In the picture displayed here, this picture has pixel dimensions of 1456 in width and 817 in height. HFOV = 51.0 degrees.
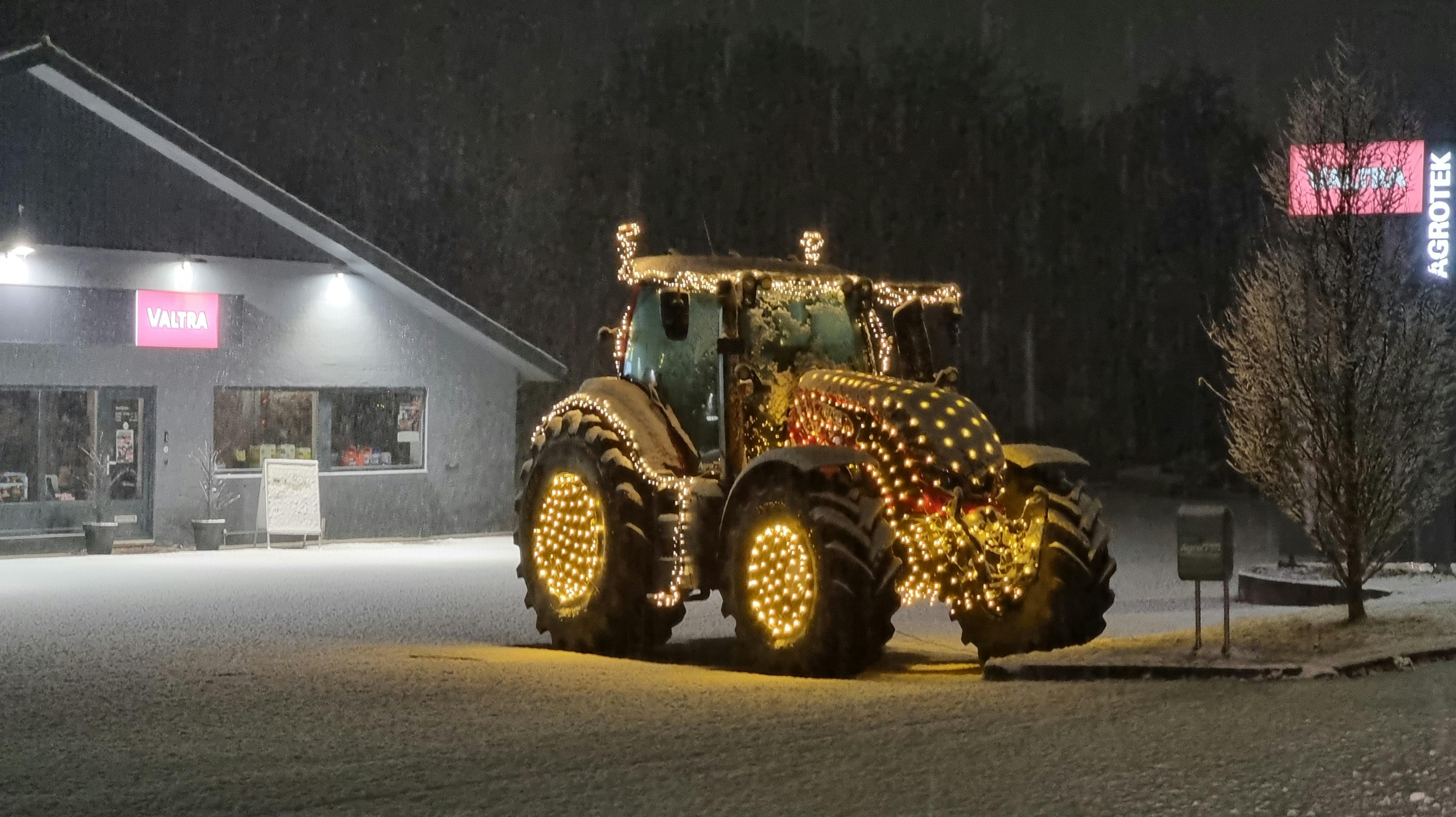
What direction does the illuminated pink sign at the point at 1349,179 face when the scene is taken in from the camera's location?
facing the viewer

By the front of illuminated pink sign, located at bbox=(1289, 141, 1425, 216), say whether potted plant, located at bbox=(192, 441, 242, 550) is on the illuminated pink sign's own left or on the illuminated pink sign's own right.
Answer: on the illuminated pink sign's own right

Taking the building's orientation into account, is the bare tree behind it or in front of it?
in front

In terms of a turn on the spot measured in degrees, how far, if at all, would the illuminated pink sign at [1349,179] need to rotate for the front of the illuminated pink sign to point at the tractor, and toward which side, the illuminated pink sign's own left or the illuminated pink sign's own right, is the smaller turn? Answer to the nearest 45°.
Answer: approximately 45° to the illuminated pink sign's own right

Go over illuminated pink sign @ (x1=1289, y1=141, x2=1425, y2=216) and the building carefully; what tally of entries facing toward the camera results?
2

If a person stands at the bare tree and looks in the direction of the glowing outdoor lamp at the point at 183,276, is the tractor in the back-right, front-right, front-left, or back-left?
front-left

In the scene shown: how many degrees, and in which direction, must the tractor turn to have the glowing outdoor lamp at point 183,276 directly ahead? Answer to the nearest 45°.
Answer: approximately 180°

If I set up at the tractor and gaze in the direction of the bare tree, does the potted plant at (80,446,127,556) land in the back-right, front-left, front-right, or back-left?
back-left

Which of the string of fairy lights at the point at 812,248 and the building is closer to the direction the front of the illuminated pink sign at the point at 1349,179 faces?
the string of fairy lights

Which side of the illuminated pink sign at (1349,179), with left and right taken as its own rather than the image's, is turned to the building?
right

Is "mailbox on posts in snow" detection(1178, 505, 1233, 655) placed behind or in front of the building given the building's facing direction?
in front

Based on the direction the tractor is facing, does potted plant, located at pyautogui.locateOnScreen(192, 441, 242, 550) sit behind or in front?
behind

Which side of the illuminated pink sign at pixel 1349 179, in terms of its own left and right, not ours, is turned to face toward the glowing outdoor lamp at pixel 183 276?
right

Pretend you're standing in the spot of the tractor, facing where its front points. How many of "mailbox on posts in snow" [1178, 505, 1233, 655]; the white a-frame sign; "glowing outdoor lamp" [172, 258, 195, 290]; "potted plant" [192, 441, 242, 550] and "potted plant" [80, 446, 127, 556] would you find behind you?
4

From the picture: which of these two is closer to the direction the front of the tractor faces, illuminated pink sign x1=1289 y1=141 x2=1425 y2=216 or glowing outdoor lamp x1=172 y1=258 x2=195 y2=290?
the illuminated pink sign

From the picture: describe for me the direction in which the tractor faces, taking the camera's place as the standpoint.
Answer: facing the viewer and to the right of the viewer
